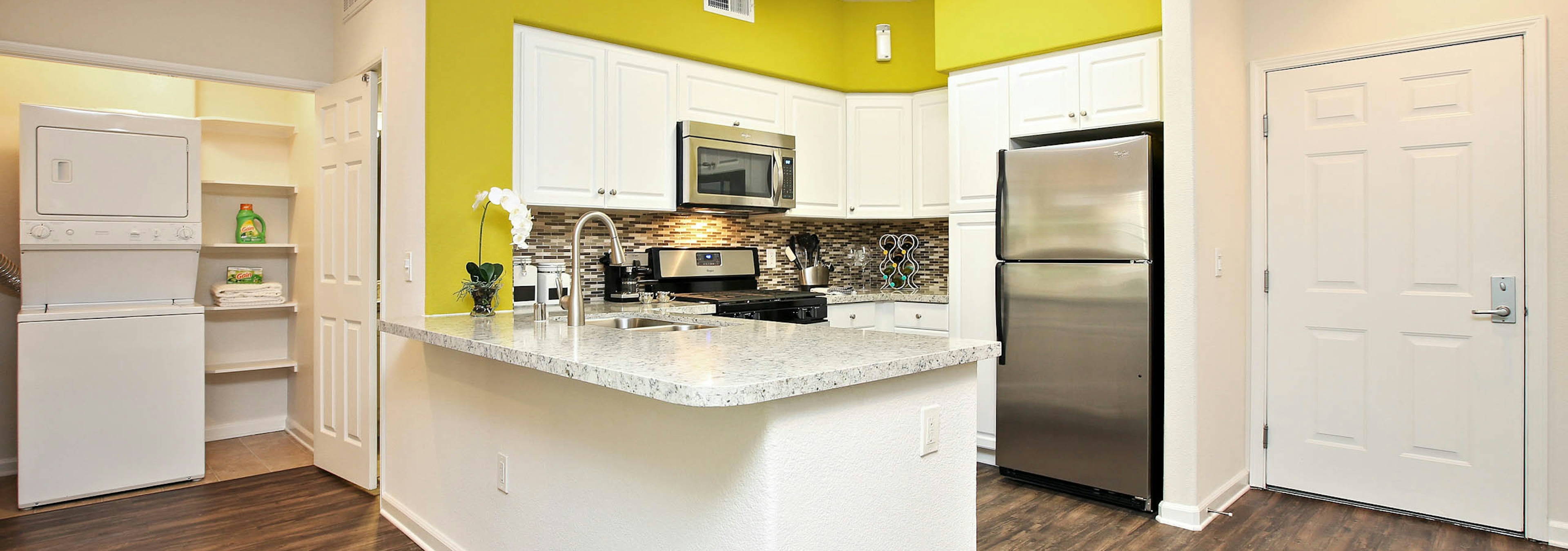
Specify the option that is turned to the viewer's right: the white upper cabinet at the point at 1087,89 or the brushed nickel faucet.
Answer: the brushed nickel faucet

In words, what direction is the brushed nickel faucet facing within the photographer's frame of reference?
facing to the right of the viewer

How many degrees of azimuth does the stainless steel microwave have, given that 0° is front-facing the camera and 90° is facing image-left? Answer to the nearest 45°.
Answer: approximately 315°

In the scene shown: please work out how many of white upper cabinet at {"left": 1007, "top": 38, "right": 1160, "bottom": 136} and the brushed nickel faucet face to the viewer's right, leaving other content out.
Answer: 1

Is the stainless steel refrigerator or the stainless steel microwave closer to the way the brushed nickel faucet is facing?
the stainless steel refrigerator

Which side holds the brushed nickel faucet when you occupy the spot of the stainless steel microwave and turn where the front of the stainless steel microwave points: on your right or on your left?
on your right
